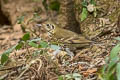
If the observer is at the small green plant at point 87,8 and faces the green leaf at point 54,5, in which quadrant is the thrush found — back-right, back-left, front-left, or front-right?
front-left

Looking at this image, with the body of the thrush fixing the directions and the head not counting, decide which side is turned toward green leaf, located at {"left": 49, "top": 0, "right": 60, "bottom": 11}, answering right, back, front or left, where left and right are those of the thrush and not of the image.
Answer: right

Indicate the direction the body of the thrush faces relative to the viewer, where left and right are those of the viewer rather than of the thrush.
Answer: facing to the left of the viewer

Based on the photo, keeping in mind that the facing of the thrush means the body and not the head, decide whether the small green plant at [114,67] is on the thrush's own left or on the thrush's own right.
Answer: on the thrush's own left

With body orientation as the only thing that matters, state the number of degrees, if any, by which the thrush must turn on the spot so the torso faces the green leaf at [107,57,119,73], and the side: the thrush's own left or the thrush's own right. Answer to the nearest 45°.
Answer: approximately 90° to the thrush's own left
